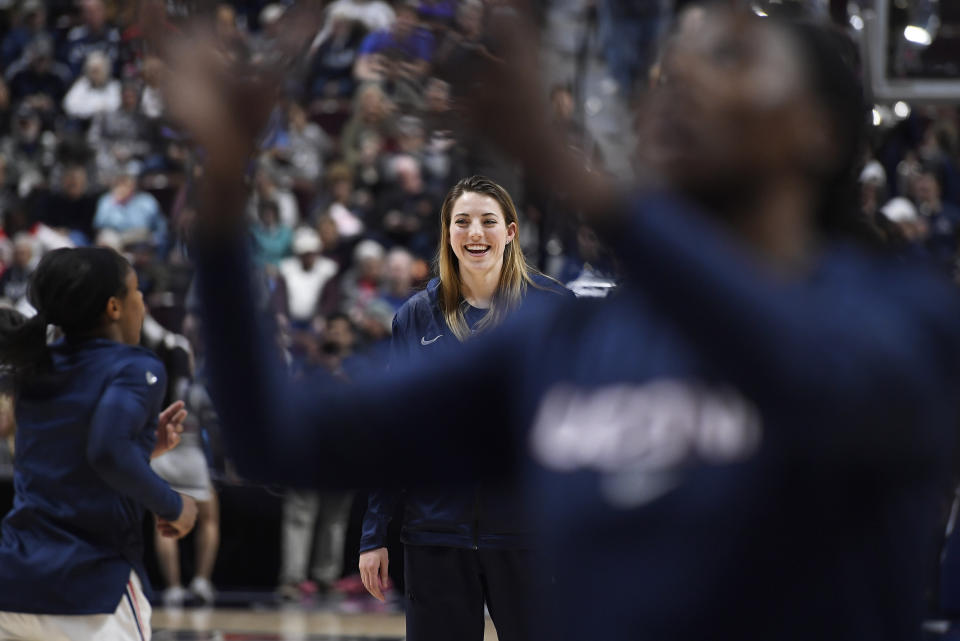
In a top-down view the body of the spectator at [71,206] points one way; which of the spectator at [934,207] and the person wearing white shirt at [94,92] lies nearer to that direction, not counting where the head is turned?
the spectator

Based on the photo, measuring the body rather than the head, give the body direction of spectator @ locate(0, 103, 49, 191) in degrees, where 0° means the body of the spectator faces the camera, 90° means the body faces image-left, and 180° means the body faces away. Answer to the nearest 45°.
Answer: approximately 0°

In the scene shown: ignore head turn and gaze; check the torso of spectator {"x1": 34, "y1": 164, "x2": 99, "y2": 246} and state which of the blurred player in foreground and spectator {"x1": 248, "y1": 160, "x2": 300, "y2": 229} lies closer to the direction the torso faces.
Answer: the blurred player in foreground

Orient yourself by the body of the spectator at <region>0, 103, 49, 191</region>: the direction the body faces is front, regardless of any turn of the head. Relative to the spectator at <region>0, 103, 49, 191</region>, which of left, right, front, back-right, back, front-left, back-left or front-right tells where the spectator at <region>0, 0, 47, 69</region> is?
back
